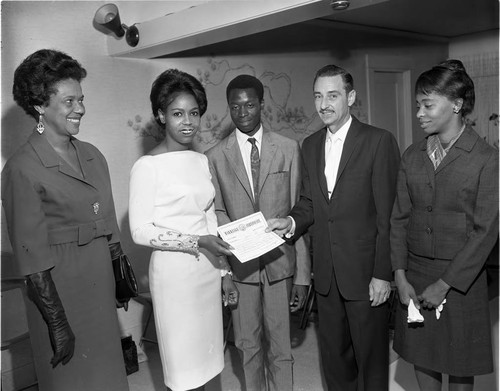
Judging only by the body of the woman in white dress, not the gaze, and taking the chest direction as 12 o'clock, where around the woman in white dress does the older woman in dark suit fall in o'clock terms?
The older woman in dark suit is roughly at 4 o'clock from the woman in white dress.

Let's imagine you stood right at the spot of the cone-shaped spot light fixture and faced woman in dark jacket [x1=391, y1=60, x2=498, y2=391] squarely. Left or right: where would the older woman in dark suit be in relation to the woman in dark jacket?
right

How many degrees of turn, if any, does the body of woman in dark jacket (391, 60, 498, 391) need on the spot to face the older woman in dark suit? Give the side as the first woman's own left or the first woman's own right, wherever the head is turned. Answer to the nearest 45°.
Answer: approximately 45° to the first woman's own right

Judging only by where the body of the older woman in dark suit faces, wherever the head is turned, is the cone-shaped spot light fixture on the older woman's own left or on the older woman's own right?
on the older woman's own left

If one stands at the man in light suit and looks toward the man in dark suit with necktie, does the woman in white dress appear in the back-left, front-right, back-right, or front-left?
back-right

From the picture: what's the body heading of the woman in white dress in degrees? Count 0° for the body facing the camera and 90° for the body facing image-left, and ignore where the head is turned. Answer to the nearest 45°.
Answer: approximately 315°

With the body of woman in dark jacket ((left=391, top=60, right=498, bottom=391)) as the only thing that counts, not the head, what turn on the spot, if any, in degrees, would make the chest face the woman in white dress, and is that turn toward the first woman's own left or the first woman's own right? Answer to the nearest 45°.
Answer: approximately 45° to the first woman's own right

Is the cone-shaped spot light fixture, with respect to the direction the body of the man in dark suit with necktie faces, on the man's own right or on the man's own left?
on the man's own right

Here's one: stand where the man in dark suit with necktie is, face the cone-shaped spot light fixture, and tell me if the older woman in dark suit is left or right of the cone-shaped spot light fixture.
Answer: left

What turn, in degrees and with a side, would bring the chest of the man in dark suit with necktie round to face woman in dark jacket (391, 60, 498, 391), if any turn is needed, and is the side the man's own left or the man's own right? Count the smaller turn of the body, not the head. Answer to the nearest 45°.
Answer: approximately 90° to the man's own left

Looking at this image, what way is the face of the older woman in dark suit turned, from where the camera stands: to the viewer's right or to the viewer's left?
to the viewer's right
